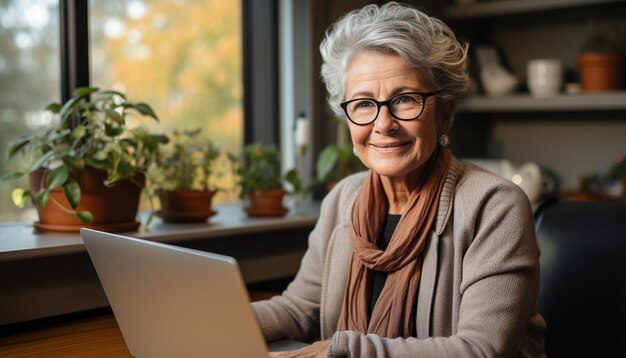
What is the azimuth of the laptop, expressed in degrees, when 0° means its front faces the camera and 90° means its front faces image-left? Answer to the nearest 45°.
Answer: approximately 225°

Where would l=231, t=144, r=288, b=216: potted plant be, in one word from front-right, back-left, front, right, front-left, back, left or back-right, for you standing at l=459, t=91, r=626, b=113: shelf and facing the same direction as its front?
front-right

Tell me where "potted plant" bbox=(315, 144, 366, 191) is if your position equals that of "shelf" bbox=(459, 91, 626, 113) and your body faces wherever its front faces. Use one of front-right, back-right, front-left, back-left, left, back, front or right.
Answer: front-right

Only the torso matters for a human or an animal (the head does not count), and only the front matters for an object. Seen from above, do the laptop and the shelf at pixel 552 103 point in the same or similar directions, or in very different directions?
very different directions

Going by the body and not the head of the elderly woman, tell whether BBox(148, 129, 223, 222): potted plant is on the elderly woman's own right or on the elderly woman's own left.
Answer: on the elderly woman's own right

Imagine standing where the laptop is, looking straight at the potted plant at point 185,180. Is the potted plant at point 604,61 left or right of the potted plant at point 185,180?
right

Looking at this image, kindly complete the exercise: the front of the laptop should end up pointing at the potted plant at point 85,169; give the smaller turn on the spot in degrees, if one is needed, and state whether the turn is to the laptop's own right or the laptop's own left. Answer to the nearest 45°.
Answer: approximately 45° to the laptop's own left

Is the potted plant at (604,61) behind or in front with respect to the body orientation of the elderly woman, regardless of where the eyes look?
behind

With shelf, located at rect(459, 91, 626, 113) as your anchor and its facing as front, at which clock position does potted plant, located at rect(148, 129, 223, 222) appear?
The potted plant is roughly at 1 o'clock from the shelf.

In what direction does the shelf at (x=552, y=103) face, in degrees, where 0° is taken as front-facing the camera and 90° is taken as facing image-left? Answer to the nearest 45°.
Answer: approximately 0°

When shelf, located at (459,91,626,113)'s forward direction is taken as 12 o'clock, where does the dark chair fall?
The dark chair is roughly at 12 o'clock from the shelf.

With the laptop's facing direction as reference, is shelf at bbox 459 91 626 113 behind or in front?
in front
